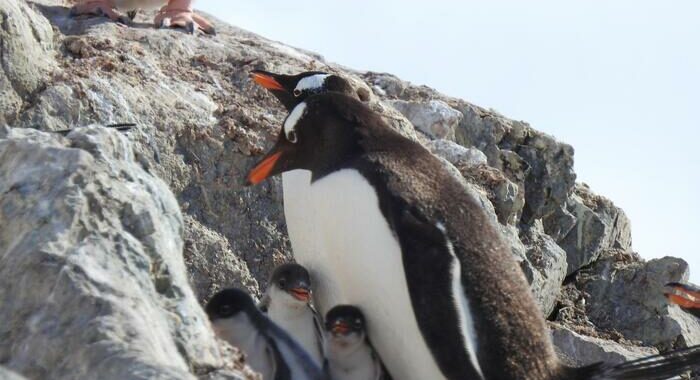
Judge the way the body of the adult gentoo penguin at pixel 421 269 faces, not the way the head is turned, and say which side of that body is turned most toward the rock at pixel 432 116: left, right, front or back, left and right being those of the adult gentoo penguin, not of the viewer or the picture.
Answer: right

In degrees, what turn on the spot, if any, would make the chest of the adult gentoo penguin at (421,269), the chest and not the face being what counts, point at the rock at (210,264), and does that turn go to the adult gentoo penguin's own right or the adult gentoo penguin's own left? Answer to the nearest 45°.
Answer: approximately 45° to the adult gentoo penguin's own right

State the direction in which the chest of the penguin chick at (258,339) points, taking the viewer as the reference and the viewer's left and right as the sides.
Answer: facing to the left of the viewer

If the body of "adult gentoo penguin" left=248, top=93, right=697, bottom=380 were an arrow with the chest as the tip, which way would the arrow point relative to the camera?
to the viewer's left
